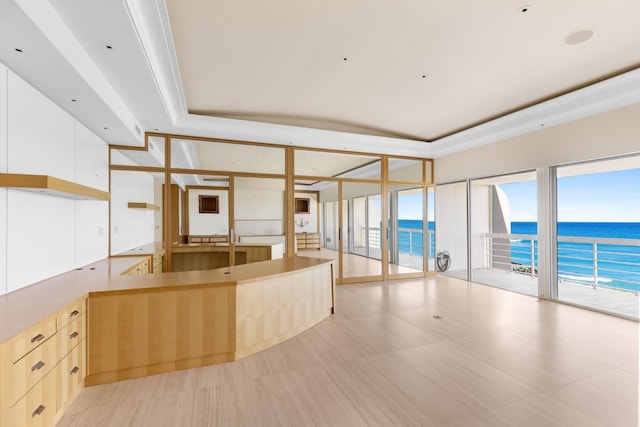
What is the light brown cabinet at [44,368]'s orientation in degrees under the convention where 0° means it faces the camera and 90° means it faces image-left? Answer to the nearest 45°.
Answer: approximately 315°

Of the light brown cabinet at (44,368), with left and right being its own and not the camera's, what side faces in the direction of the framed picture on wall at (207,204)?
left

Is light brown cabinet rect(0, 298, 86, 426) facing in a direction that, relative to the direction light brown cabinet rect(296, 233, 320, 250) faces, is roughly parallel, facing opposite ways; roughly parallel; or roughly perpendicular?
roughly perpendicular

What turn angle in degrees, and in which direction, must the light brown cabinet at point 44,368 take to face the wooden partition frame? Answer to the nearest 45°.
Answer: approximately 90° to its left

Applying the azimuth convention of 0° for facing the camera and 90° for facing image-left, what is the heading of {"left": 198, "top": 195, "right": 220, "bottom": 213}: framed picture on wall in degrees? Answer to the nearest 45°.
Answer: approximately 0°

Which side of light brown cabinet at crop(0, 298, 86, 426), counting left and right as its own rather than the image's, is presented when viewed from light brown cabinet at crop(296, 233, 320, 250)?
left

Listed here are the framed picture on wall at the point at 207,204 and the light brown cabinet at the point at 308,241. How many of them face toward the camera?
2

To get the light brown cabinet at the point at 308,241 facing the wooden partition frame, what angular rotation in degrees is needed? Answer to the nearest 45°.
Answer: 0° — it already faces it
